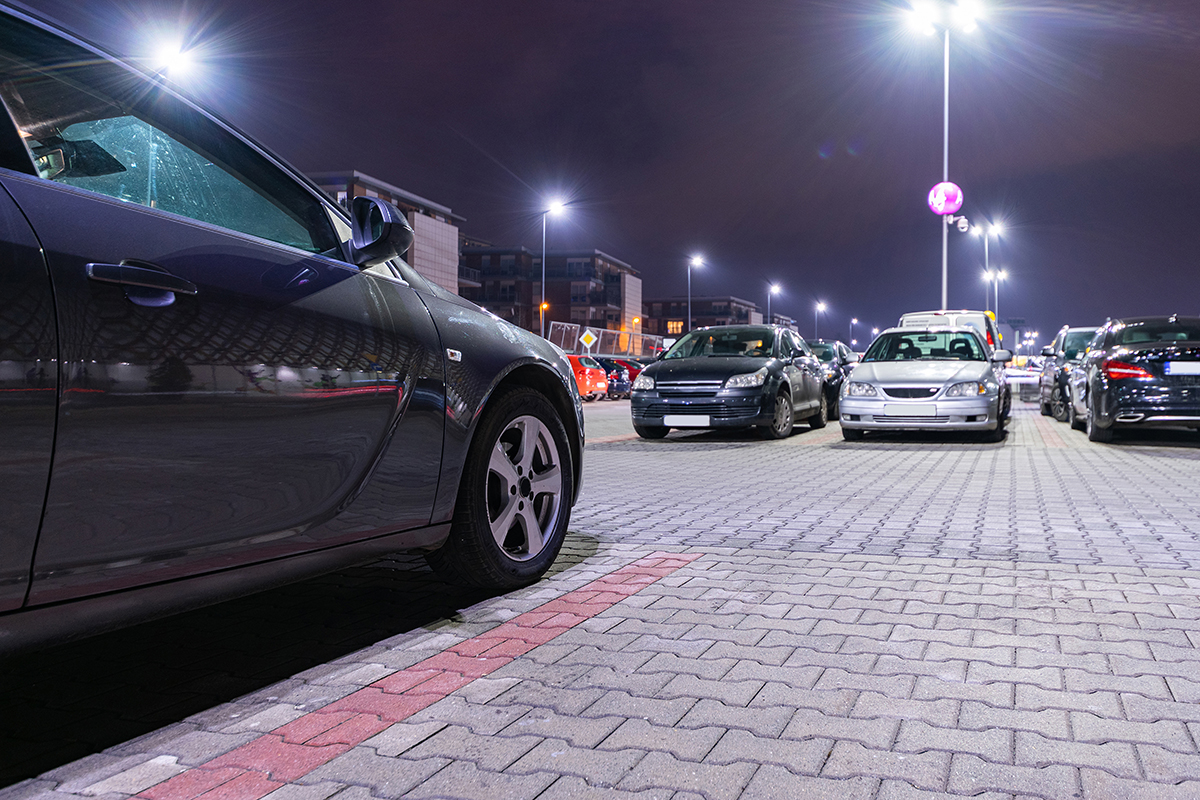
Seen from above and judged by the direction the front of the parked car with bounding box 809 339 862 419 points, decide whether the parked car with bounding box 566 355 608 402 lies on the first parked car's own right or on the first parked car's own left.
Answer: on the first parked car's own right

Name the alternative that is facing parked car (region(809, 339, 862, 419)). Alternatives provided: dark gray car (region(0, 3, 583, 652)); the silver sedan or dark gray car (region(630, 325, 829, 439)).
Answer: dark gray car (region(0, 3, 583, 652))

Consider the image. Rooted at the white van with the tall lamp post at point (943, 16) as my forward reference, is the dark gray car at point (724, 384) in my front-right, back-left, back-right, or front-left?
back-left

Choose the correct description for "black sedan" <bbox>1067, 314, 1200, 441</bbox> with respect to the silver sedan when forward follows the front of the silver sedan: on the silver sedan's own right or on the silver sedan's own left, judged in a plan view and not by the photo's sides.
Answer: on the silver sedan's own left

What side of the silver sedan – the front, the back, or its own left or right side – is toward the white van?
back

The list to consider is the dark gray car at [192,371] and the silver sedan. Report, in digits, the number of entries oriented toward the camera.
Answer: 1

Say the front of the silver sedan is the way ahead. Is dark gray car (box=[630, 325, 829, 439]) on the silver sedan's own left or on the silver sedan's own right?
on the silver sedan's own right

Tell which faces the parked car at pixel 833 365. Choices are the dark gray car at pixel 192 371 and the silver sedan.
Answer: the dark gray car

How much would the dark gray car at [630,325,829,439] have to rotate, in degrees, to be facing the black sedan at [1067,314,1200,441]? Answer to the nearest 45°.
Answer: approximately 135° to its left

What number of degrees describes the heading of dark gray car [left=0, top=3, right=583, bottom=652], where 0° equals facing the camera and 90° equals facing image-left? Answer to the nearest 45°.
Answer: approximately 225°

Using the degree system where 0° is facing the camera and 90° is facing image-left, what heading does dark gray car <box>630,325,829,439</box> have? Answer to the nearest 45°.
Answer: approximately 45°

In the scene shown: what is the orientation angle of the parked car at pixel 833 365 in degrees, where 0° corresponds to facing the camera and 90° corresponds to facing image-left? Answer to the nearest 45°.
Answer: approximately 45°
